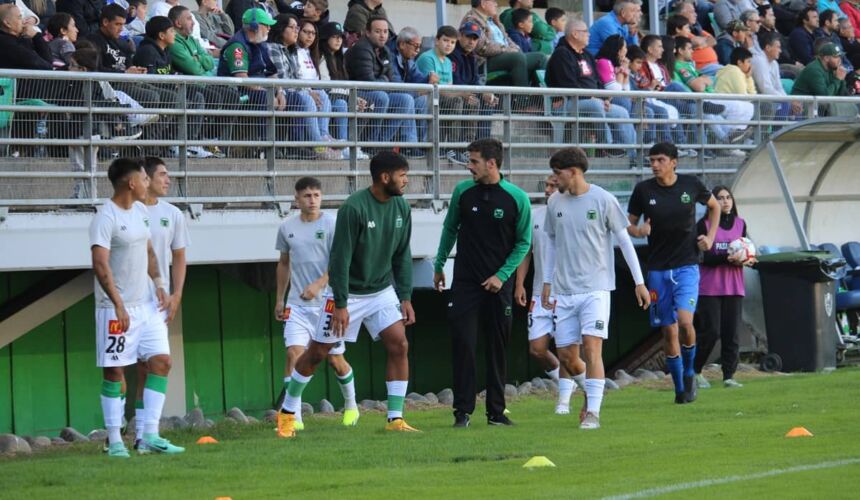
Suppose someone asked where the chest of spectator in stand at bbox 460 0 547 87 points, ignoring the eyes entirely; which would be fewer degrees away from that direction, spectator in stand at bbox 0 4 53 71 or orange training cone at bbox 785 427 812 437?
the orange training cone

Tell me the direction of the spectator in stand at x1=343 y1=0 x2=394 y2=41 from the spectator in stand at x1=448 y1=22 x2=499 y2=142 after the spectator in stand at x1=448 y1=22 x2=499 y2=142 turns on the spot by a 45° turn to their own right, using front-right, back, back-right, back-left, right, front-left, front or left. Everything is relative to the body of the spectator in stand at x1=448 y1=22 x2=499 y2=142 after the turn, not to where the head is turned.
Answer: right

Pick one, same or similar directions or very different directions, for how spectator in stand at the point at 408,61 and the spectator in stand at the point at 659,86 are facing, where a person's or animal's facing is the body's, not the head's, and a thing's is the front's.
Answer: same or similar directions

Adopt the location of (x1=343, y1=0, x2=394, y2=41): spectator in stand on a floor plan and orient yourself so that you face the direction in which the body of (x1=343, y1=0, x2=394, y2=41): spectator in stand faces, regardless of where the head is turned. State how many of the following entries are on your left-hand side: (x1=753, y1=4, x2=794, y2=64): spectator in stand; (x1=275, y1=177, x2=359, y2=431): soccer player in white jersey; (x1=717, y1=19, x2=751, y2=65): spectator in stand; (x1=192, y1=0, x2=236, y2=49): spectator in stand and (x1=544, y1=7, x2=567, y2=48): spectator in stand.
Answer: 3

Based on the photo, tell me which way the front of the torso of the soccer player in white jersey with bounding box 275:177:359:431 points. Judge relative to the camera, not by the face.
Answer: toward the camera

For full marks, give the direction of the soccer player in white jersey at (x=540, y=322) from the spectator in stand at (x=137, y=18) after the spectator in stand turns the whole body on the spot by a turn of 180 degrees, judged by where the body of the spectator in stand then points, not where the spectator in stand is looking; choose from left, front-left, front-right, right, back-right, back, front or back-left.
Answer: back

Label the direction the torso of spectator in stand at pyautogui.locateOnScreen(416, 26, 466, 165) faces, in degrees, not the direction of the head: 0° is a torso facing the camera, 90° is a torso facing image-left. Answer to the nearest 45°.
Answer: approximately 315°

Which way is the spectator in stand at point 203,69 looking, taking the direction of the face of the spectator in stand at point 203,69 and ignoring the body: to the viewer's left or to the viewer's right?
to the viewer's right

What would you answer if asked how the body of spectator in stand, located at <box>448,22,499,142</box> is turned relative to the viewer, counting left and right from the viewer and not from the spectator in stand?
facing the viewer and to the right of the viewer

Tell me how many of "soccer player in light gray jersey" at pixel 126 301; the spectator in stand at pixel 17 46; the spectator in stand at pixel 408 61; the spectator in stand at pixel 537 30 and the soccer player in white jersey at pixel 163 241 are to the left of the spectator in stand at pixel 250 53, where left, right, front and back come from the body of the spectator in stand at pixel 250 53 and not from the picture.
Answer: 2

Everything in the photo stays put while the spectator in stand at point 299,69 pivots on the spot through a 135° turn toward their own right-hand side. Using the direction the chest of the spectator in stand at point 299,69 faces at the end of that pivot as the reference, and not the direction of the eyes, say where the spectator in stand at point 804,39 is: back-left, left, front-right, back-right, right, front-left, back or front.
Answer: back-right

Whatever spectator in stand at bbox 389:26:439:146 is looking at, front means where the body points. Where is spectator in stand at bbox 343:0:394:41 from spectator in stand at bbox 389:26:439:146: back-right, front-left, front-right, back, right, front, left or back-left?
back

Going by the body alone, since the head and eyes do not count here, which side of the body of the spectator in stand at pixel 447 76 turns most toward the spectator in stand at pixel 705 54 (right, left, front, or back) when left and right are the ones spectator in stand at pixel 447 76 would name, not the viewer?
left
